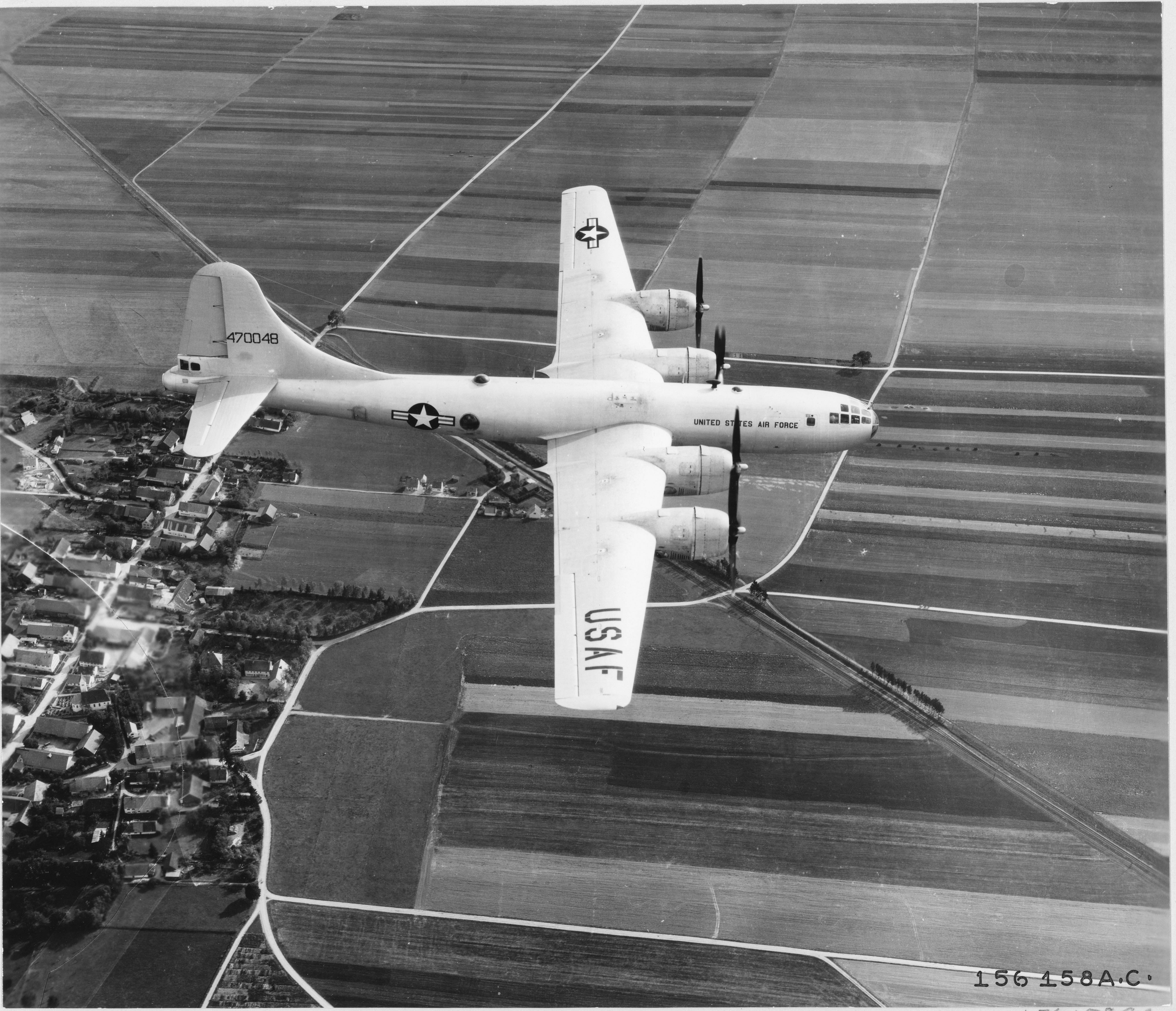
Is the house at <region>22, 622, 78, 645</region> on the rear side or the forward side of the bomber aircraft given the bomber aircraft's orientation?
on the rear side

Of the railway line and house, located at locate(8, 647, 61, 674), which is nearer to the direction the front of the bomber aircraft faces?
the railway line

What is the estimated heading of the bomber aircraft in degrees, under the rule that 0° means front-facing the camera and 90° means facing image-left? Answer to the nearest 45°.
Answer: approximately 270°

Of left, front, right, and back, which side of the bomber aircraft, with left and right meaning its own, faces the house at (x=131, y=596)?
back

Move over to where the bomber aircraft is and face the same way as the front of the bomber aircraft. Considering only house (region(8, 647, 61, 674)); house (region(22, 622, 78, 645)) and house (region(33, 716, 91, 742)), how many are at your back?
3

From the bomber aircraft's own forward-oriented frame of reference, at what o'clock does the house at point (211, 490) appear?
The house is roughly at 7 o'clock from the bomber aircraft.
